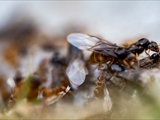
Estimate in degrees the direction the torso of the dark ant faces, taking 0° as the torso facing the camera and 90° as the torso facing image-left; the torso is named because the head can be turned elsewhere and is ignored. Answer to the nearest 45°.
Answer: approximately 270°
